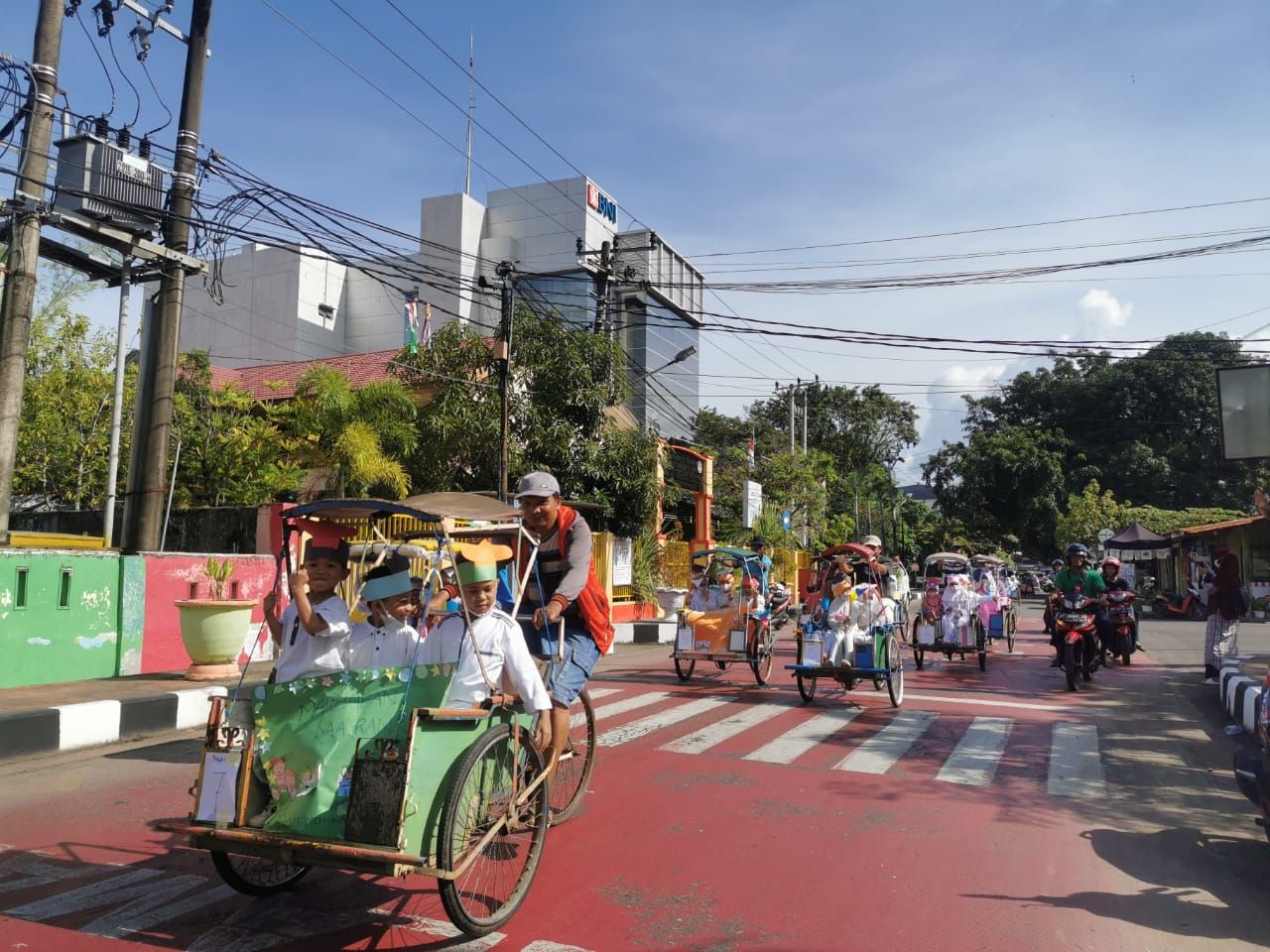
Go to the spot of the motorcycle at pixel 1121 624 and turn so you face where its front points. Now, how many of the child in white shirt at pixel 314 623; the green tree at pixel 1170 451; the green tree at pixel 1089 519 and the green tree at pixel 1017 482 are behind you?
3

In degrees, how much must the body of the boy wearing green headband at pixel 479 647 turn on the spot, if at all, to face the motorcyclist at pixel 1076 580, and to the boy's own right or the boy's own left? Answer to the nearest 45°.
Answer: approximately 135° to the boy's own left

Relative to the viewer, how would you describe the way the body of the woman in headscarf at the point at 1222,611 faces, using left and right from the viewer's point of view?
facing to the left of the viewer

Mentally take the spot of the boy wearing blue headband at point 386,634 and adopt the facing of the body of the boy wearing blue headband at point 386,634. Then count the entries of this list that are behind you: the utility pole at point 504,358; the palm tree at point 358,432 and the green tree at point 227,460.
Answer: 3

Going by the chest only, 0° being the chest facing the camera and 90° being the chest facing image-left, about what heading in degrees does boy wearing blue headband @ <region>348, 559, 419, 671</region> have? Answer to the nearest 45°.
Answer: approximately 0°
